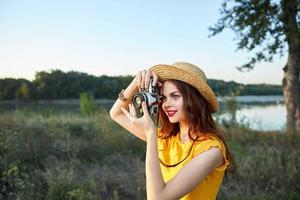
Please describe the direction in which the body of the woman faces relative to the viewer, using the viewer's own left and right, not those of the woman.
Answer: facing the viewer and to the left of the viewer

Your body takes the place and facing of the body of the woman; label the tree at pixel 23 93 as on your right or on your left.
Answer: on your right
